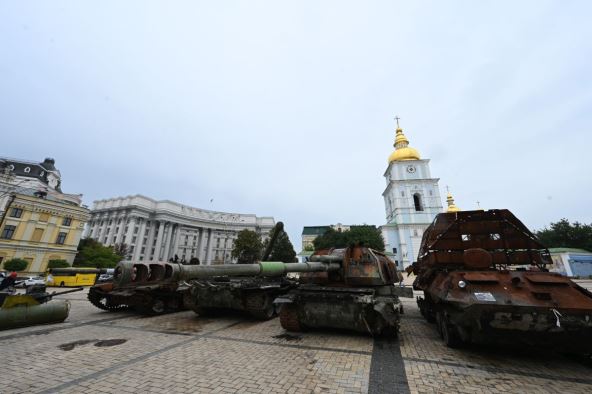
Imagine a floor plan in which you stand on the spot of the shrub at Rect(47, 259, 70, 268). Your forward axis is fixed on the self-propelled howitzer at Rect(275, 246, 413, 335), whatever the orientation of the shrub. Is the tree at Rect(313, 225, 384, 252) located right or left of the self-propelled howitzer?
left

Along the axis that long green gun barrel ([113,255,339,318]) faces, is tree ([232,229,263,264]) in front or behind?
behind

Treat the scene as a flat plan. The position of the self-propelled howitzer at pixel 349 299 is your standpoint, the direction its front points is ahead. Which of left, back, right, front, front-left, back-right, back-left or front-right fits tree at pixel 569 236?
back

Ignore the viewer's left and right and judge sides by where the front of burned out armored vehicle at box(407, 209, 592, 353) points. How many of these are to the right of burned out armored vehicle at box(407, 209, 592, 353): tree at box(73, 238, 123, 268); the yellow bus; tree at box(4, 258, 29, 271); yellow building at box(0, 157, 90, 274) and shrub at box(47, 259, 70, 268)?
5

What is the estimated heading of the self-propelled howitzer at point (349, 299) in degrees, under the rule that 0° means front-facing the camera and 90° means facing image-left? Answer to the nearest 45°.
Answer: approximately 45°

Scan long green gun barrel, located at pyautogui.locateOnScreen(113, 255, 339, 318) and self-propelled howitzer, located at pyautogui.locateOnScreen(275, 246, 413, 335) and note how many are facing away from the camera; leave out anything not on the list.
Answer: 0

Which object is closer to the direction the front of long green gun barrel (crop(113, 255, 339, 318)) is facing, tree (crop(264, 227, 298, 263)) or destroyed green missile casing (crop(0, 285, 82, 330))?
the destroyed green missile casing

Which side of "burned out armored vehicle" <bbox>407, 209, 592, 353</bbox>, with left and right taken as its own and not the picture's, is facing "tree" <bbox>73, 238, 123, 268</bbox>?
right

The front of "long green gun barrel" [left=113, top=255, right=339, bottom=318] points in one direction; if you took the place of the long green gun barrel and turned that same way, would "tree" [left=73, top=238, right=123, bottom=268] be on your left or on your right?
on your right

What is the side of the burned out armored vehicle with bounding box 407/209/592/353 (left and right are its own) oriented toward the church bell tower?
back

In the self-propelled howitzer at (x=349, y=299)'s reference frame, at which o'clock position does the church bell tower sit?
The church bell tower is roughly at 5 o'clock from the self-propelled howitzer.

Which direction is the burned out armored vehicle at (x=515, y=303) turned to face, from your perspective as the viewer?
facing the viewer
